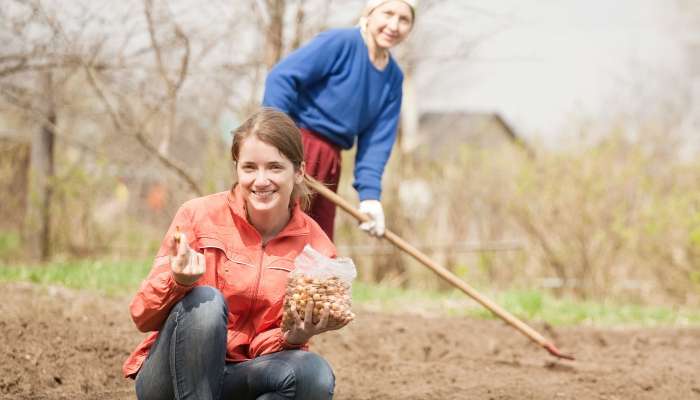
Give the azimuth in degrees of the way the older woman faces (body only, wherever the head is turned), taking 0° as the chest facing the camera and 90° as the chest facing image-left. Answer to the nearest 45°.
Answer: approximately 315°

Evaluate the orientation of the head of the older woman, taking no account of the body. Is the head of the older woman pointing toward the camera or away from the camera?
toward the camera

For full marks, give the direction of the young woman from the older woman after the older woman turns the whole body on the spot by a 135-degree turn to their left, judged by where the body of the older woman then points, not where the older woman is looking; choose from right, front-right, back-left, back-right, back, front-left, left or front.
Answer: back

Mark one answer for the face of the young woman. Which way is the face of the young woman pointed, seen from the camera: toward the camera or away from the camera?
toward the camera

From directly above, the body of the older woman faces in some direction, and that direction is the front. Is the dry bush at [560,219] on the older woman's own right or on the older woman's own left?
on the older woman's own left
